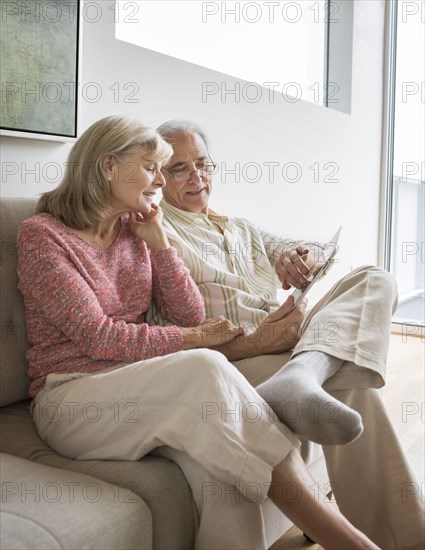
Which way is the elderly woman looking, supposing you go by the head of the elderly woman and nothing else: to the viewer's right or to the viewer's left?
to the viewer's right

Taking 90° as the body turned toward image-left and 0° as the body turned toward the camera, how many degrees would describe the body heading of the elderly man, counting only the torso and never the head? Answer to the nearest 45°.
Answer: approximately 315°

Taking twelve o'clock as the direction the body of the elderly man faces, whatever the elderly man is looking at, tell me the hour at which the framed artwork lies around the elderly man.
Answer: The framed artwork is roughly at 5 o'clock from the elderly man.
